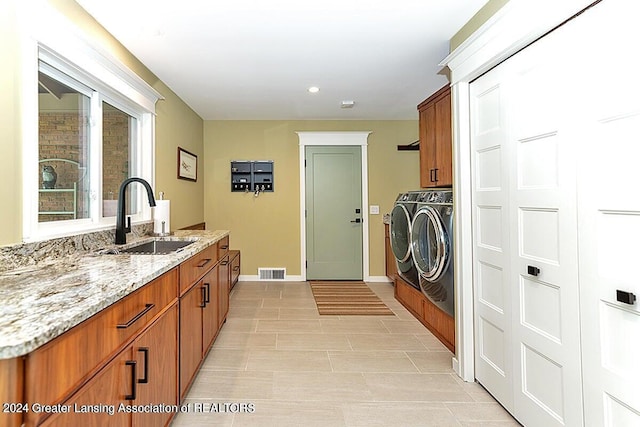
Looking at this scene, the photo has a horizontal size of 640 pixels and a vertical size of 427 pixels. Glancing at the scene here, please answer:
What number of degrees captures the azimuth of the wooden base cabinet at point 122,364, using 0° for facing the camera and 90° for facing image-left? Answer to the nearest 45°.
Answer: approximately 315°

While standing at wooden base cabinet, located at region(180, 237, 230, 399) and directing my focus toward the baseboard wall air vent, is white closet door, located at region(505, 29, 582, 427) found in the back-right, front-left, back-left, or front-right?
back-right

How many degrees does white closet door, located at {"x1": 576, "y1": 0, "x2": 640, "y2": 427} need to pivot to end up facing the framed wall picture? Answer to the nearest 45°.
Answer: approximately 45° to its right

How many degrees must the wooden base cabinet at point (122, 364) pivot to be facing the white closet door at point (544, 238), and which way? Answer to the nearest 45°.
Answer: approximately 45° to its left

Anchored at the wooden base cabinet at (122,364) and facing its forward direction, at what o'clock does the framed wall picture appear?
The framed wall picture is roughly at 8 o'clock from the wooden base cabinet.

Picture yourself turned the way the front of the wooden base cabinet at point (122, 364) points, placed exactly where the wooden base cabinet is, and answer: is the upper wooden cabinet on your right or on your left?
on your left

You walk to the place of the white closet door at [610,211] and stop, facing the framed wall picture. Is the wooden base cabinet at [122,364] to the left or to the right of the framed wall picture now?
left

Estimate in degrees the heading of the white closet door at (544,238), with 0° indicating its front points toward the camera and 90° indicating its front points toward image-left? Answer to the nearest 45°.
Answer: approximately 45°
